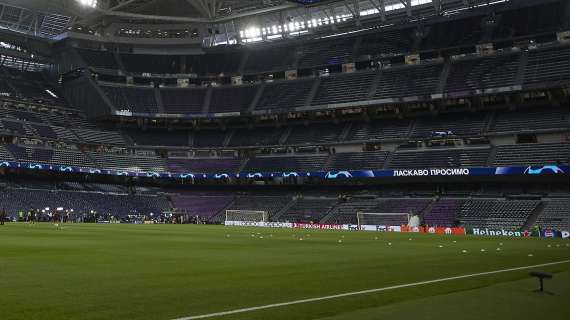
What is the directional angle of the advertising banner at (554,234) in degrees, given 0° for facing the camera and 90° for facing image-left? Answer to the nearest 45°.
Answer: approximately 0°
